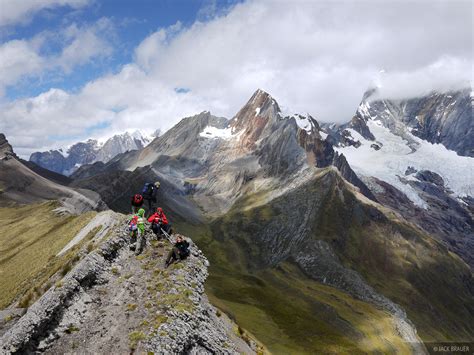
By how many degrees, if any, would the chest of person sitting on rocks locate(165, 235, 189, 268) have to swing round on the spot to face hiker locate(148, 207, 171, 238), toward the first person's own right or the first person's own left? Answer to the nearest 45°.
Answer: approximately 90° to the first person's own right

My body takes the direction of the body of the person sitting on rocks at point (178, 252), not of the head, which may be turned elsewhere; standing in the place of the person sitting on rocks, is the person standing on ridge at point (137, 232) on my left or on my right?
on my right

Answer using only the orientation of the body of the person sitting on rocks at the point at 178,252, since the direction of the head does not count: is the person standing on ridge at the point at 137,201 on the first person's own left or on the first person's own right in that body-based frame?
on the first person's own right
